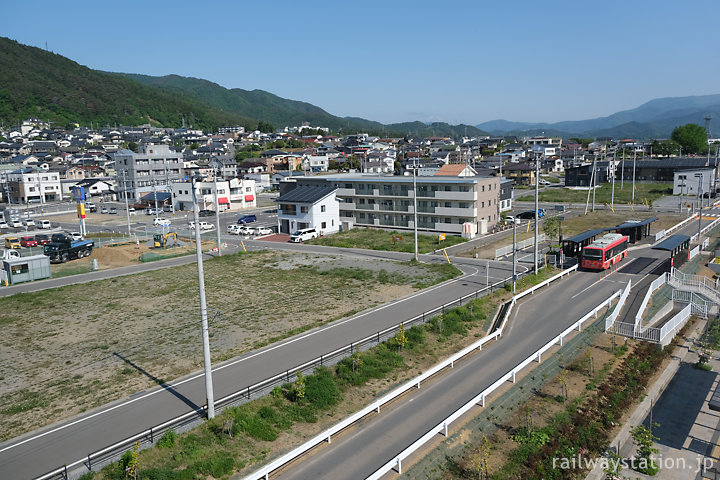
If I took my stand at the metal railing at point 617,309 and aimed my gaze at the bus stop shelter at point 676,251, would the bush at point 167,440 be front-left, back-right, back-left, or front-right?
back-left

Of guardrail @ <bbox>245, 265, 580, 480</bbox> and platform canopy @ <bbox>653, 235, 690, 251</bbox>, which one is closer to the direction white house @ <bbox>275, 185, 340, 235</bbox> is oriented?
the guardrail

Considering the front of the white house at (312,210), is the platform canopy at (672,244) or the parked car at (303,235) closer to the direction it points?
the parked car

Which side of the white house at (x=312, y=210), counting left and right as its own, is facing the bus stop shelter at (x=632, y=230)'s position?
left

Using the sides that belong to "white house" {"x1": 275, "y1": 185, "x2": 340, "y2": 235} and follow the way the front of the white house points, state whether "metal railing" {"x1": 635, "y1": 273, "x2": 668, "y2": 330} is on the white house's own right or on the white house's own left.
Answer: on the white house's own left

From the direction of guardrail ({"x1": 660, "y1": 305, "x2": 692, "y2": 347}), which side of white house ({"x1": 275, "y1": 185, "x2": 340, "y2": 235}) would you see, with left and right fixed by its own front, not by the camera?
left

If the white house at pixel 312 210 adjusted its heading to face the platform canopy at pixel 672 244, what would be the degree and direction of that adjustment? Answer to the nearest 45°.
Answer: approximately 90° to its left

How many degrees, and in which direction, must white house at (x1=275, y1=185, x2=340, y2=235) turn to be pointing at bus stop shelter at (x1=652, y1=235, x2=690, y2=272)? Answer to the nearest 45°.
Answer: approximately 90° to its left

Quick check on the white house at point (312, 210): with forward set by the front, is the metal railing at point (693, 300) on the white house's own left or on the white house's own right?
on the white house's own left

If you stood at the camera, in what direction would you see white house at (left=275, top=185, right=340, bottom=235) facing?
facing the viewer and to the left of the viewer

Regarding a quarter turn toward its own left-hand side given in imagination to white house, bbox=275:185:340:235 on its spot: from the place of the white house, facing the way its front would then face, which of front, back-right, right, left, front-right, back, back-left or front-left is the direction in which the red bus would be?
front

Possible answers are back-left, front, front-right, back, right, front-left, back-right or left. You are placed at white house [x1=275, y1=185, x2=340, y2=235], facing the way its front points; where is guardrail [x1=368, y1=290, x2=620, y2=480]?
front-left

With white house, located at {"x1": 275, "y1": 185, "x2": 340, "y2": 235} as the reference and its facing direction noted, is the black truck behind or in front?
in front

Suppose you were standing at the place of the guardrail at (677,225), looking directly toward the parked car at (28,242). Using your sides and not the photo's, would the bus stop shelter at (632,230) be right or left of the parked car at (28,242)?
left

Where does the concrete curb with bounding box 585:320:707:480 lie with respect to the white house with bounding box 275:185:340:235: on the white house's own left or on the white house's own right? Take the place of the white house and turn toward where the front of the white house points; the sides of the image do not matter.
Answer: on the white house's own left

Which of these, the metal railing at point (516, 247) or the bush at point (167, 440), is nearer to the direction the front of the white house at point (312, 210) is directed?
the bush

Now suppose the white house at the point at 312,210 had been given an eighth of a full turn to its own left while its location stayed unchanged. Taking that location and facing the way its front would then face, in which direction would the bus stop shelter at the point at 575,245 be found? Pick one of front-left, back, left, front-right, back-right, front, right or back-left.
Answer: front-left
